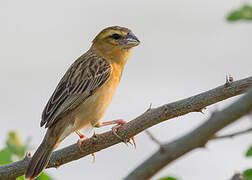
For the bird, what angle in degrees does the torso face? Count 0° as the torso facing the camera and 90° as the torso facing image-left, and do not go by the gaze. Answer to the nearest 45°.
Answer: approximately 270°

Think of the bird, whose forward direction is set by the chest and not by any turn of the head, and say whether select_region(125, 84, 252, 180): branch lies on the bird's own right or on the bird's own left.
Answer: on the bird's own right
